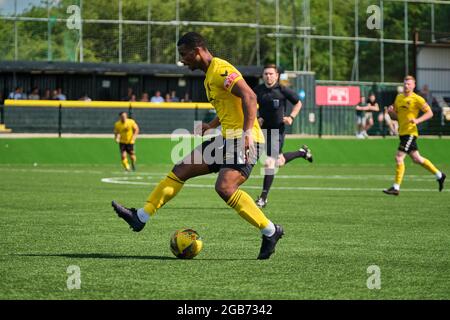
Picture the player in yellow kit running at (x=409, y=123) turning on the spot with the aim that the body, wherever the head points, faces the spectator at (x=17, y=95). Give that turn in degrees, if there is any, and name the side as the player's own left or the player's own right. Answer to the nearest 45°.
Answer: approximately 90° to the player's own right

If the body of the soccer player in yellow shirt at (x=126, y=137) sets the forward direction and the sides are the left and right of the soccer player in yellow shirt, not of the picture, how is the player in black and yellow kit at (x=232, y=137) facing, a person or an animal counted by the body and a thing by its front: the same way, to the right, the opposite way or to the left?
to the right

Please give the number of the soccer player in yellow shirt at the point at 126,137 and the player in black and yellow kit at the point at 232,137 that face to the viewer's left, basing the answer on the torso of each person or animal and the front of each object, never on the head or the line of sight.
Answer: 1

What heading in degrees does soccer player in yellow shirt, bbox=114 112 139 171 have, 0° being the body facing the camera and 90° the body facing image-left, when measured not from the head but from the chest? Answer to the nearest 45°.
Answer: approximately 0°

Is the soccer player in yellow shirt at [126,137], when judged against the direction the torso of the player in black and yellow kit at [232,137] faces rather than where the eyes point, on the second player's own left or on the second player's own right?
on the second player's own right

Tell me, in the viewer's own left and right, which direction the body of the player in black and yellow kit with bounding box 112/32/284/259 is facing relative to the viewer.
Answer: facing to the left of the viewer

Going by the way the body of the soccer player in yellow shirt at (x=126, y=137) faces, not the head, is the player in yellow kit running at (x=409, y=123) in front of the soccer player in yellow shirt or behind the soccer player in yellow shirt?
in front

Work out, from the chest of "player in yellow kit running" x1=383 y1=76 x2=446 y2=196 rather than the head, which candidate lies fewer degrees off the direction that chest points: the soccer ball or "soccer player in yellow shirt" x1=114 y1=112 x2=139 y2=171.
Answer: the soccer ball

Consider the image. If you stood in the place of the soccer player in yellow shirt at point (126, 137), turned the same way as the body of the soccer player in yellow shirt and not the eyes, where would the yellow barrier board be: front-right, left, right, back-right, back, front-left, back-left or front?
back
